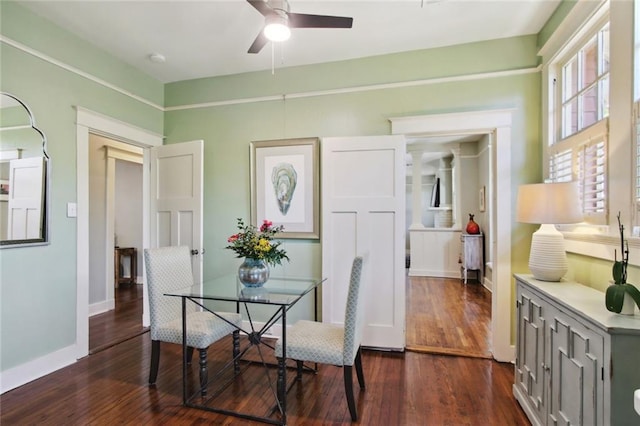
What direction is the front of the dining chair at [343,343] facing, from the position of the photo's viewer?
facing away from the viewer and to the left of the viewer

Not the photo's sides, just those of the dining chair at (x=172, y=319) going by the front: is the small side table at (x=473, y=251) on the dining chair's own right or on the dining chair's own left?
on the dining chair's own left

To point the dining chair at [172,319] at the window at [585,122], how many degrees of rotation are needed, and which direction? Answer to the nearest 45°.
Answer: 0° — it already faces it

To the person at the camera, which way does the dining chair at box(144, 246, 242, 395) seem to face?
facing the viewer and to the right of the viewer

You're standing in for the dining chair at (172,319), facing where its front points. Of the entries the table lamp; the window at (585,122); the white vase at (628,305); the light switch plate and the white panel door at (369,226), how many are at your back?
1

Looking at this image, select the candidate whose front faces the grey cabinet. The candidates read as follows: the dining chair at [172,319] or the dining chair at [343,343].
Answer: the dining chair at [172,319]

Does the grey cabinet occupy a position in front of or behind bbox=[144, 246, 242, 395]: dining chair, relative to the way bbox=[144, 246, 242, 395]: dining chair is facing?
in front

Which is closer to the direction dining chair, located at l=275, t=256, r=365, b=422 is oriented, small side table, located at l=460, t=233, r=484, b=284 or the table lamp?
the small side table

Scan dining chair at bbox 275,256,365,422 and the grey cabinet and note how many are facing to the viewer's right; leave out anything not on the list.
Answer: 0

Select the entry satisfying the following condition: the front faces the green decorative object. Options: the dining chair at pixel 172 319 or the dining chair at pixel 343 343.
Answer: the dining chair at pixel 172 319

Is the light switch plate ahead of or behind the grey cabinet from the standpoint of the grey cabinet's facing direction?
ahead

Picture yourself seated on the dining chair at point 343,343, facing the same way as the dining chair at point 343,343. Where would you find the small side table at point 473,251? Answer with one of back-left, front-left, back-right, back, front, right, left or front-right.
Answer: right

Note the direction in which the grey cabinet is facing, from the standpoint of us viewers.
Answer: facing the viewer and to the left of the viewer

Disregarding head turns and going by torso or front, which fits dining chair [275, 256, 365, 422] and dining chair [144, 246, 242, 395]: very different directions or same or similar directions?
very different directions

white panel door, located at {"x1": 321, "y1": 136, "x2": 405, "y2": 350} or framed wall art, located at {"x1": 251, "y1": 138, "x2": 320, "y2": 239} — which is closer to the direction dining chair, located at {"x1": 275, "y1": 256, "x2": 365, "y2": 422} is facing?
the framed wall art

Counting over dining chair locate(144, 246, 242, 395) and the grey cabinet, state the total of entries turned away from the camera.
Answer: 0

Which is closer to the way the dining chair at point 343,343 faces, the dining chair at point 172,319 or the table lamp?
the dining chair
